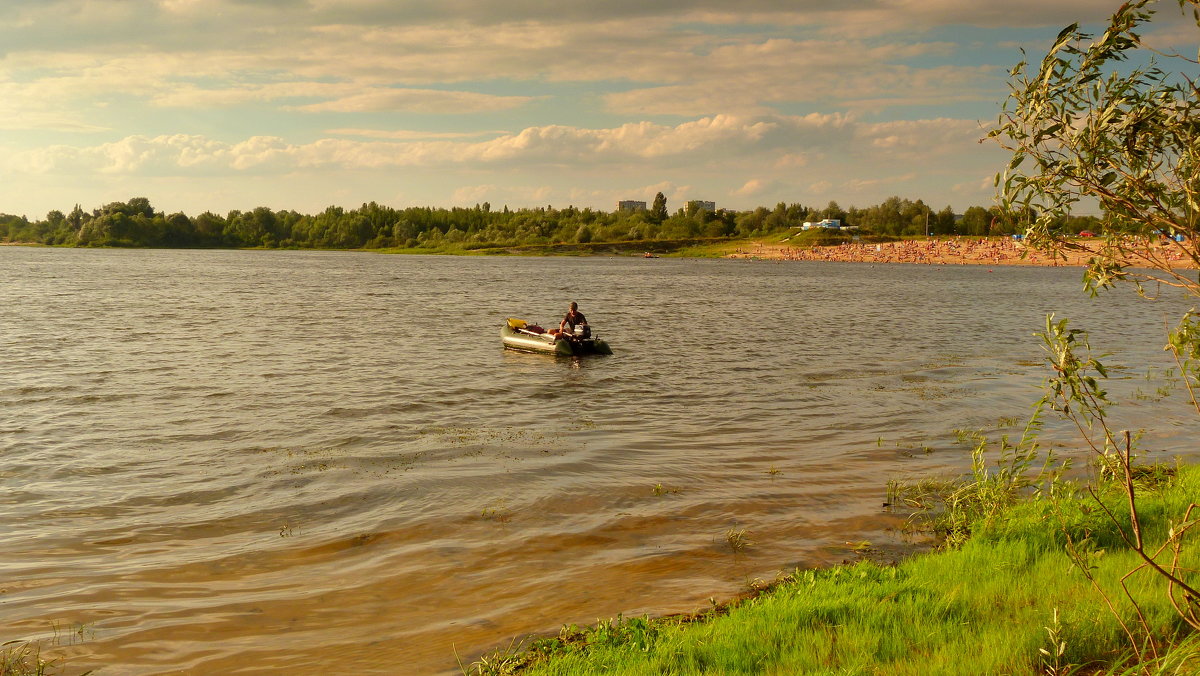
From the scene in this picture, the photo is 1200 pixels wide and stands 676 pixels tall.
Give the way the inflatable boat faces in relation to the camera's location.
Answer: facing away from the viewer and to the left of the viewer
